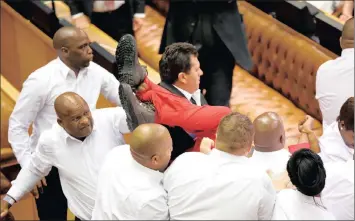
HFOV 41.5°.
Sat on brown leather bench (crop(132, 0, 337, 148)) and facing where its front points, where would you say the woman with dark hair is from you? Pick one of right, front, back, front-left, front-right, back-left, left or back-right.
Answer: front-left

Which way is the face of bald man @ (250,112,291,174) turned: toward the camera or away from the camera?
away from the camera

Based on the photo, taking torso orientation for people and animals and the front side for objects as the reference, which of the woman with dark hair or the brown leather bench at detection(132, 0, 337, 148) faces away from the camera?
the woman with dark hair

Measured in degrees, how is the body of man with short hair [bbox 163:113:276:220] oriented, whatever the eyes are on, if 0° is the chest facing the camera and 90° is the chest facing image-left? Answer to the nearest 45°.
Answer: approximately 180°

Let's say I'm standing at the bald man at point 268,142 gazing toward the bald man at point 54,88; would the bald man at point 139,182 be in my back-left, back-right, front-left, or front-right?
front-left

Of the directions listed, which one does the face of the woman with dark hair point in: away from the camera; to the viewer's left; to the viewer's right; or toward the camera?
away from the camera

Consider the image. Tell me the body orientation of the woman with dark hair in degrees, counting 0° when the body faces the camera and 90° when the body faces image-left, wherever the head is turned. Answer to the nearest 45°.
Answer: approximately 180°

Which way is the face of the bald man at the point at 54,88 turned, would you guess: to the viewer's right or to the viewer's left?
to the viewer's right

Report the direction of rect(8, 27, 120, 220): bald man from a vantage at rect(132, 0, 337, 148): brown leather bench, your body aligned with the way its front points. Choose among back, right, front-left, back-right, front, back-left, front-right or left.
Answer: front

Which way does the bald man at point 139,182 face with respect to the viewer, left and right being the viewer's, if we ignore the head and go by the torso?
facing away from the viewer and to the right of the viewer

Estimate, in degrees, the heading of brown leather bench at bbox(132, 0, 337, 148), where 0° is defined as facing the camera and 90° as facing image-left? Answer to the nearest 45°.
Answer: approximately 45°

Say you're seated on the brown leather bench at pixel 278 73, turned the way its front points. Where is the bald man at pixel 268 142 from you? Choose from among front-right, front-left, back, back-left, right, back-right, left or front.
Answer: front-left
